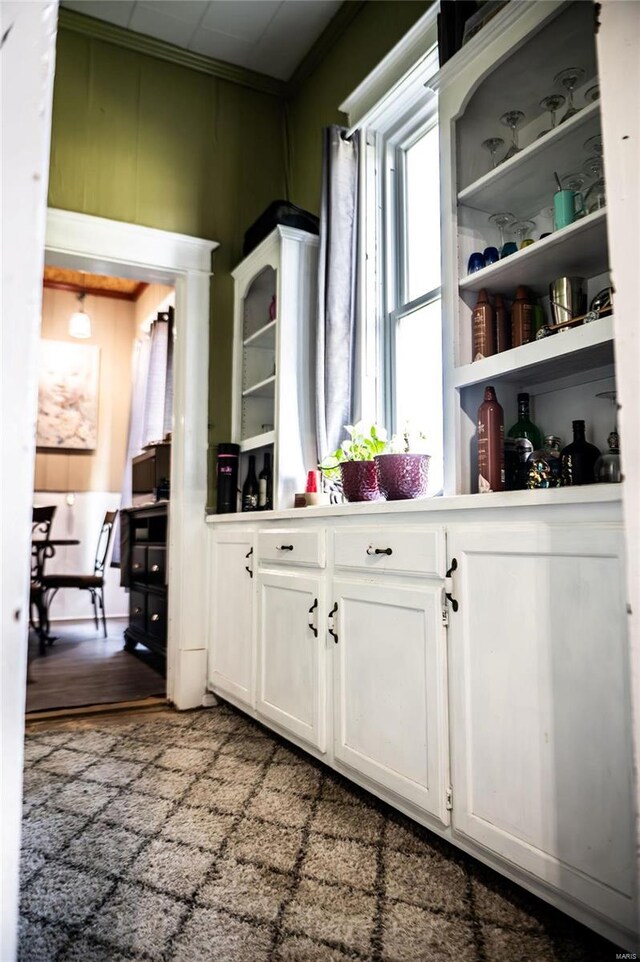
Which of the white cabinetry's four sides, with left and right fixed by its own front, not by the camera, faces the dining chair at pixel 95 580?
right

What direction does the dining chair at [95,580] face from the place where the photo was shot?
facing to the left of the viewer

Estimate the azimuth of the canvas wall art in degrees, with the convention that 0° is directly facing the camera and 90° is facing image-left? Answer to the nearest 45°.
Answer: approximately 0°

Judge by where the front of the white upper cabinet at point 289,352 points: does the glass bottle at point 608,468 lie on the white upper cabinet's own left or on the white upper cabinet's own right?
on the white upper cabinet's own left

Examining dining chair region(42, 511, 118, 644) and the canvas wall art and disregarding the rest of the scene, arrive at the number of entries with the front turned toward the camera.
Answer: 1

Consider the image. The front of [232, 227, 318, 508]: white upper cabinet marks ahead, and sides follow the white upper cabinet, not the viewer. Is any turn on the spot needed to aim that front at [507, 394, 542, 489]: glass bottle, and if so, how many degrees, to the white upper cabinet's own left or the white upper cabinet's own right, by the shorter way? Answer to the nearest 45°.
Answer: approximately 90° to the white upper cabinet's own left

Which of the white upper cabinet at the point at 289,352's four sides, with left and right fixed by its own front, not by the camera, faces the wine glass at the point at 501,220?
left

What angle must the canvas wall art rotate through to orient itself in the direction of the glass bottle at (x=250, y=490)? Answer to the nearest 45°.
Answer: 0° — it already faces it

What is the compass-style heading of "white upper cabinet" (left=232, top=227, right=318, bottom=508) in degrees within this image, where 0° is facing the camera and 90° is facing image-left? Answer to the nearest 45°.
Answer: approximately 45°

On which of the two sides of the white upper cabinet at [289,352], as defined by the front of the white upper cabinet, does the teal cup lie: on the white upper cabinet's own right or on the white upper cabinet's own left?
on the white upper cabinet's own left
